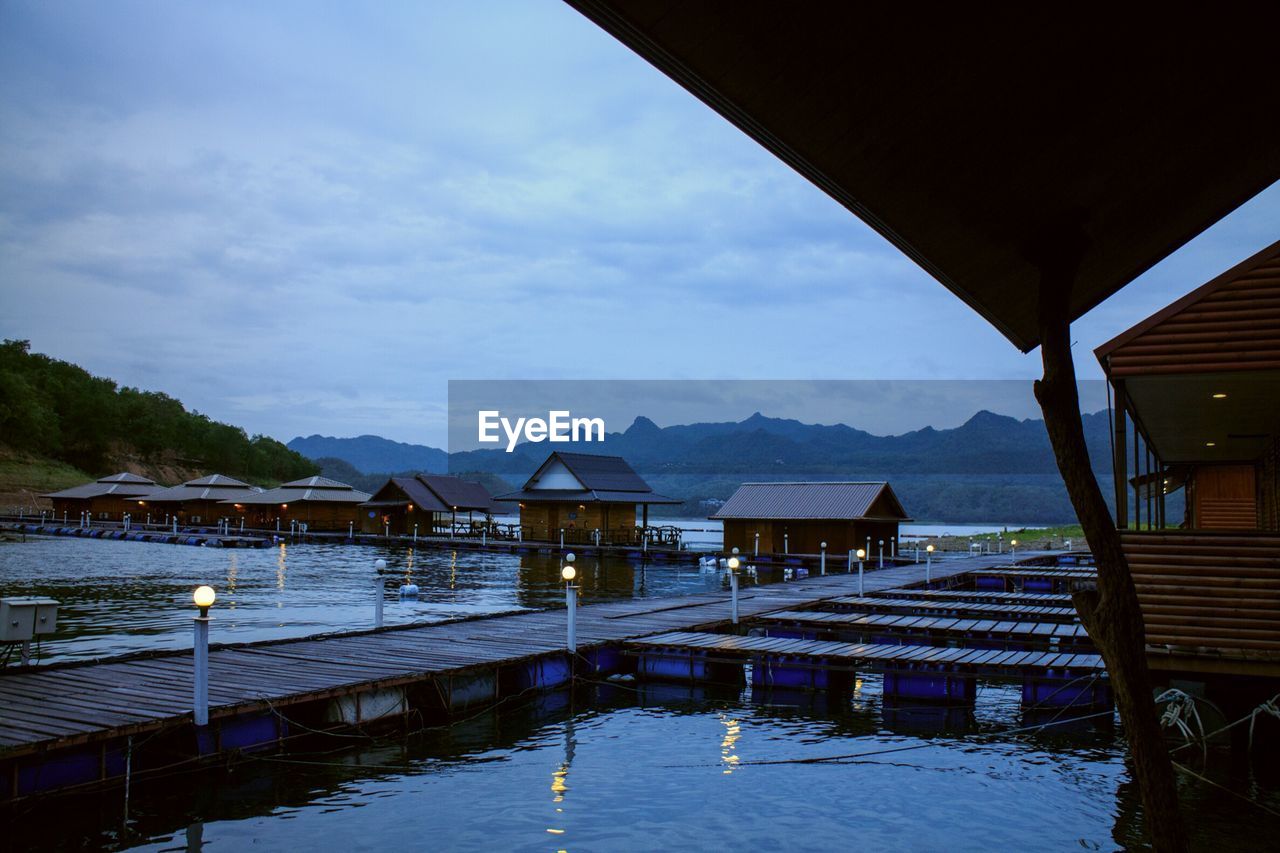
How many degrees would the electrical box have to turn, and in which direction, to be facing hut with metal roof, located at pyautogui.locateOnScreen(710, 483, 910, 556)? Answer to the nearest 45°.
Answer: approximately 90° to its left

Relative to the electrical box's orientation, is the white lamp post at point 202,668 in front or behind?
in front

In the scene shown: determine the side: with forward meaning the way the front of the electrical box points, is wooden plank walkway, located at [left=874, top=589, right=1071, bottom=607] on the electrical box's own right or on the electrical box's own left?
on the electrical box's own left

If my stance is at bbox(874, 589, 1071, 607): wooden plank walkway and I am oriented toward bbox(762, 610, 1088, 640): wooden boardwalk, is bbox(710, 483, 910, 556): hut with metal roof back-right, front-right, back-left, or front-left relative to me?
back-right

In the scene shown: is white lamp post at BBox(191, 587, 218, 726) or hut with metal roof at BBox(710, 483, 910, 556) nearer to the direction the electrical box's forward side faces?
the white lamp post

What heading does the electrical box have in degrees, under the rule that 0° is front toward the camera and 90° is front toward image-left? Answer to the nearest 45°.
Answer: approximately 315°

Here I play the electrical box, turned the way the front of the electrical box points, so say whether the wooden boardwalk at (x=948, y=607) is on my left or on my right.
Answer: on my left
